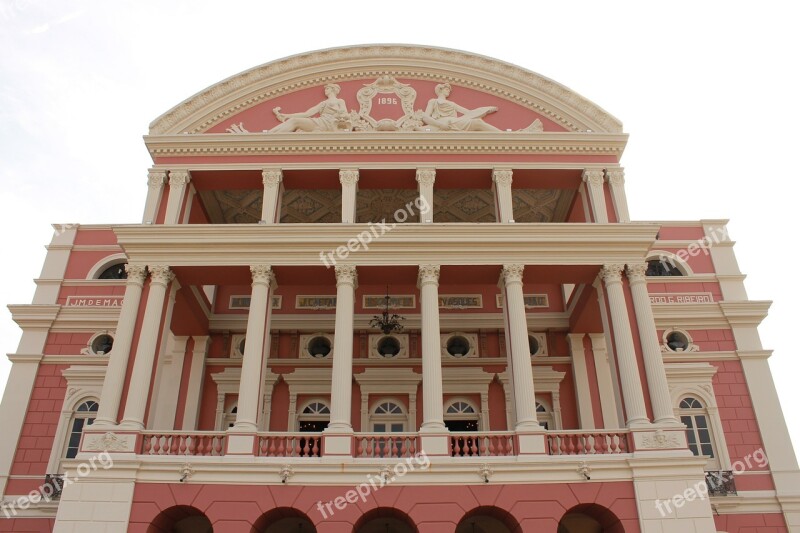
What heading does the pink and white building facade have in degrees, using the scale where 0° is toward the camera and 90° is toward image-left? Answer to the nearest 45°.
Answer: approximately 0°
